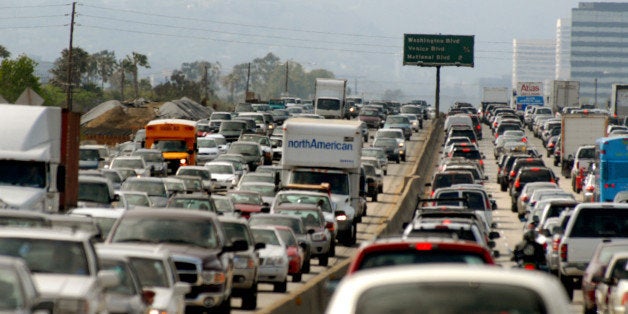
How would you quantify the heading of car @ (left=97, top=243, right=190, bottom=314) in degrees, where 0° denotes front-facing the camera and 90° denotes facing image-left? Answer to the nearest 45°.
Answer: approximately 0°

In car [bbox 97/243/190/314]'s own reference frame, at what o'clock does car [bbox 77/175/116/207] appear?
car [bbox 77/175/116/207] is roughly at 6 o'clock from car [bbox 97/243/190/314].

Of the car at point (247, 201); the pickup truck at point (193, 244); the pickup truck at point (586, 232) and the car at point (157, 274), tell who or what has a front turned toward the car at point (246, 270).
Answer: the car at point (247, 201)

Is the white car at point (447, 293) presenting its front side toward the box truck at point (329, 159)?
yes

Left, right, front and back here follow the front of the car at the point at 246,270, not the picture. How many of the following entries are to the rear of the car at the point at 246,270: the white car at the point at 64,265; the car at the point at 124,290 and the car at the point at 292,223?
1

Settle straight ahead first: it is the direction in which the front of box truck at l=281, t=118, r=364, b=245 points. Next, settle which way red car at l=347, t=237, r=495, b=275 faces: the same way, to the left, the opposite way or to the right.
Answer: the opposite way

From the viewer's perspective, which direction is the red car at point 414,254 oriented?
away from the camera

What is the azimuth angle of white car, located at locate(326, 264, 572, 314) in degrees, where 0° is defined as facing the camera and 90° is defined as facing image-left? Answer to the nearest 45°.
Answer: approximately 180°

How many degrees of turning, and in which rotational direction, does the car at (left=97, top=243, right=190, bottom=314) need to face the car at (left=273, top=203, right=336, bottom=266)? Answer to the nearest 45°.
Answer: approximately 180°

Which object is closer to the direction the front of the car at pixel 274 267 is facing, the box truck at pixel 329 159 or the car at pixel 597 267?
the car

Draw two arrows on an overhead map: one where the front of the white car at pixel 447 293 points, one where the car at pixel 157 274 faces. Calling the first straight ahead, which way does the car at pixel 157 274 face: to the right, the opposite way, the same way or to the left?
the opposite way

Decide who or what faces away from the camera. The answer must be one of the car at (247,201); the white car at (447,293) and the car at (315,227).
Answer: the white car
